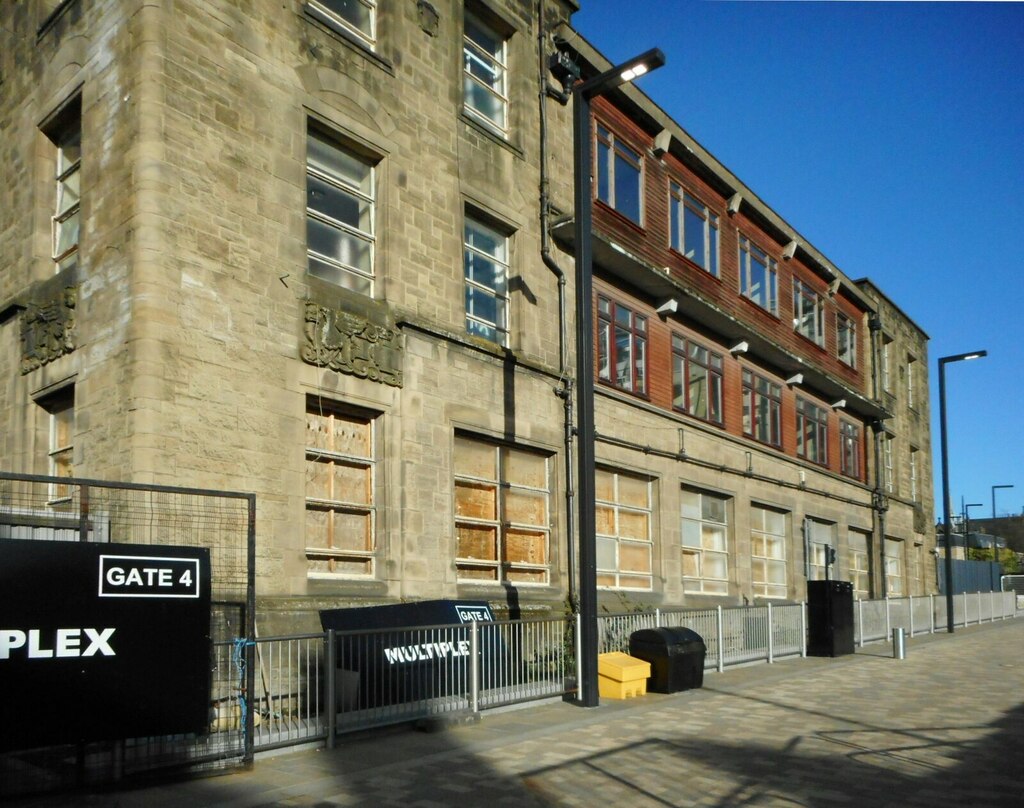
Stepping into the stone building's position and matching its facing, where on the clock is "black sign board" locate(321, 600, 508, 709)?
The black sign board is roughly at 1 o'clock from the stone building.

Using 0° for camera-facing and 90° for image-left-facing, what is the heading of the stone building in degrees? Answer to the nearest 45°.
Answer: approximately 315°

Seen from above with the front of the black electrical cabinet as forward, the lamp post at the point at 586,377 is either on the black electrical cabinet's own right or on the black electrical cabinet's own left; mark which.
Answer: on the black electrical cabinet's own right

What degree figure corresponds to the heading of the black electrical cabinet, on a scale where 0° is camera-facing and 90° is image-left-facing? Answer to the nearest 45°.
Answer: approximately 315°

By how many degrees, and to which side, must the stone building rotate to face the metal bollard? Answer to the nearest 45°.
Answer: approximately 90° to its left
